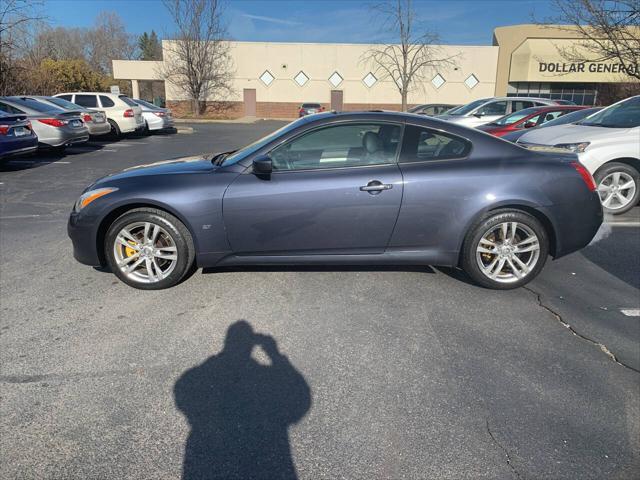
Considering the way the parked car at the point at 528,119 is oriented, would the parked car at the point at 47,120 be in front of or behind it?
in front

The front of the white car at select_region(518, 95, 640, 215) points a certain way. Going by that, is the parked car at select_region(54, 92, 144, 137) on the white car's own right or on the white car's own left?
on the white car's own right

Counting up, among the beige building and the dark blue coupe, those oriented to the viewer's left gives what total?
1

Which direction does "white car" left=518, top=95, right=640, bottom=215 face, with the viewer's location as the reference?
facing the viewer and to the left of the viewer

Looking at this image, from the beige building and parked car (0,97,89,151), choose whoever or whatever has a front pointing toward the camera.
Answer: the beige building

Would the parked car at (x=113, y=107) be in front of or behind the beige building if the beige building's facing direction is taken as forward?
in front

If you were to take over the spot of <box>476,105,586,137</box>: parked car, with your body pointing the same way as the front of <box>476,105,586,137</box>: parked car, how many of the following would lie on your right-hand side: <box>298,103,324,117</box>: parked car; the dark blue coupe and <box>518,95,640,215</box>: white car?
1

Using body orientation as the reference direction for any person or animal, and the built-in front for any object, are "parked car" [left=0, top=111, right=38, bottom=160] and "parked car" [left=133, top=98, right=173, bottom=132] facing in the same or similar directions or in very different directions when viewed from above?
same or similar directions

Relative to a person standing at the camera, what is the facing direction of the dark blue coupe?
facing to the left of the viewer

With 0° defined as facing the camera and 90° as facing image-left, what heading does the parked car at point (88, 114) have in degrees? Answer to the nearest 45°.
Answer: approximately 135°

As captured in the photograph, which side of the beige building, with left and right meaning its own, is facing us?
front

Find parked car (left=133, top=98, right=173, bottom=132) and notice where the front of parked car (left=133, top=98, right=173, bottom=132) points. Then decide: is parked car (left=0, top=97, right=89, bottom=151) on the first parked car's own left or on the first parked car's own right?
on the first parked car's own left

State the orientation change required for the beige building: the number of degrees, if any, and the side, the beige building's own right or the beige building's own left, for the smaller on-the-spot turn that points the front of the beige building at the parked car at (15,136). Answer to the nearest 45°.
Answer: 0° — it already faces it

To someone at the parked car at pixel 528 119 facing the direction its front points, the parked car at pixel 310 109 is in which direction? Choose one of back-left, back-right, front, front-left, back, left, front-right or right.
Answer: right

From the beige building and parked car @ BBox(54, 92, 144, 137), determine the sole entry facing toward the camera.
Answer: the beige building

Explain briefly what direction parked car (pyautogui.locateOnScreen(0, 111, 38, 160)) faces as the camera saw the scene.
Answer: facing away from the viewer and to the left of the viewer

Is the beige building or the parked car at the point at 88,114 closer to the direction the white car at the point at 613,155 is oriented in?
the parked car

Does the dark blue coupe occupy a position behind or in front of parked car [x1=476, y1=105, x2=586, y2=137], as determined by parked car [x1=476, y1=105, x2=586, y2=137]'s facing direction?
in front
